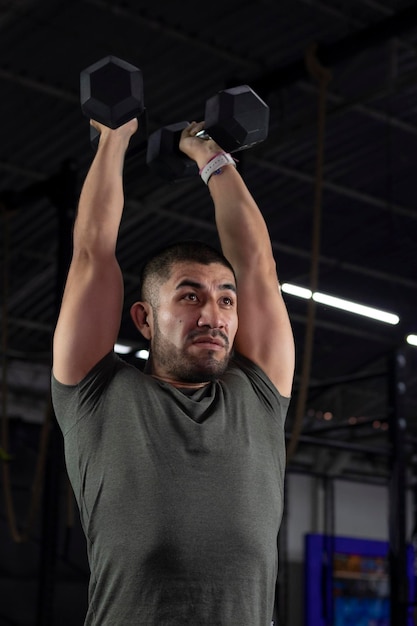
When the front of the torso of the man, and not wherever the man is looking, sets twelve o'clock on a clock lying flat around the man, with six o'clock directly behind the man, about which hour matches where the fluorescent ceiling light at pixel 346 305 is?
The fluorescent ceiling light is roughly at 8 o'clock from the man.

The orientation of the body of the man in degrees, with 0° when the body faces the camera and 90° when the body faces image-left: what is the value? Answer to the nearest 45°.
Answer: approximately 315°

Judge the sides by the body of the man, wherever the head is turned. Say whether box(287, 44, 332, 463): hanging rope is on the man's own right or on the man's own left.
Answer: on the man's own left

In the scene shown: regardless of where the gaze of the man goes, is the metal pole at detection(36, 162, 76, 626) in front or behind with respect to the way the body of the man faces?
behind

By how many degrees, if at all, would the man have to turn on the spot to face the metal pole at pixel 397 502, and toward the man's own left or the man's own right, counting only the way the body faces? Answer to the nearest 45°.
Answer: approximately 135° to the man's own left
